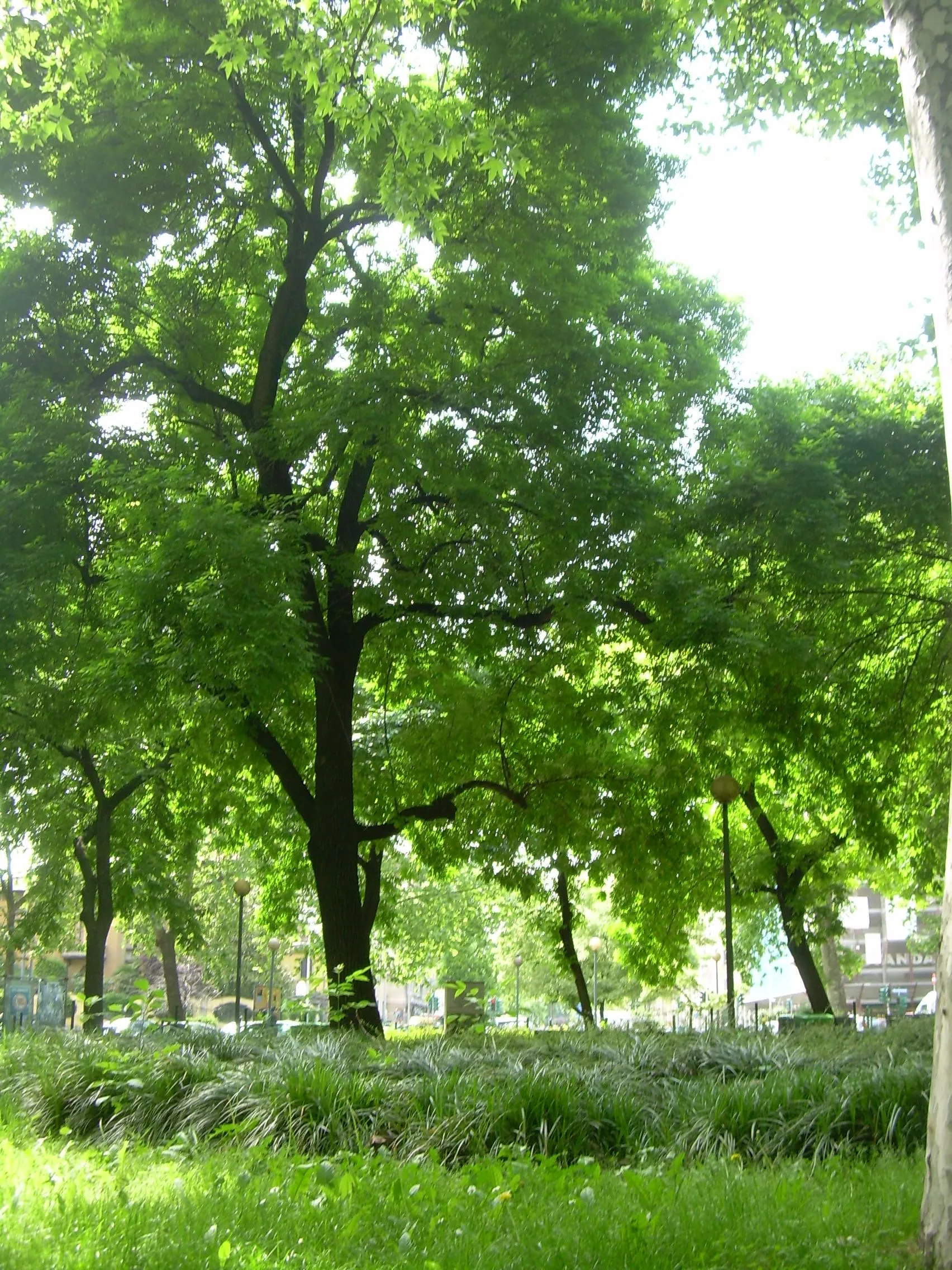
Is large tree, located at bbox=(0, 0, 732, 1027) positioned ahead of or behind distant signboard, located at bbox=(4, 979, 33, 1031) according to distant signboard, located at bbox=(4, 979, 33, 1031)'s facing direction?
ahead

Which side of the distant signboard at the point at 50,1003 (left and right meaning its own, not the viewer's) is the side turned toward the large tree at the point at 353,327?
front

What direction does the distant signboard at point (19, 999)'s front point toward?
toward the camera

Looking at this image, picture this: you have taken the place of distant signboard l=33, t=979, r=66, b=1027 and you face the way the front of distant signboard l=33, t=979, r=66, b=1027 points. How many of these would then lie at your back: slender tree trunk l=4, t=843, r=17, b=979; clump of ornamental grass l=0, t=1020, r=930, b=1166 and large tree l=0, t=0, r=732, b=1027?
1

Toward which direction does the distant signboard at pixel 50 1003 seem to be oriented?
toward the camera

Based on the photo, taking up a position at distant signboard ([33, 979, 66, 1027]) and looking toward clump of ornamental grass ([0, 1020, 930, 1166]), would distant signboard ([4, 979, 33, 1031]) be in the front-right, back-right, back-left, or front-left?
front-right

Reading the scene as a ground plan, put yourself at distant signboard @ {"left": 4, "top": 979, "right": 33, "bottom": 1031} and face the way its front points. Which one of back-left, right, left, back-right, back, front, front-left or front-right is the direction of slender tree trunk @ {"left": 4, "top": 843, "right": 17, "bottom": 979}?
back

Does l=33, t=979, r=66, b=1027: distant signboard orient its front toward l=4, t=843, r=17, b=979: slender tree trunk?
no

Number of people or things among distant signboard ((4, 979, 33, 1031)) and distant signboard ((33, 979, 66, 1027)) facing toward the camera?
2

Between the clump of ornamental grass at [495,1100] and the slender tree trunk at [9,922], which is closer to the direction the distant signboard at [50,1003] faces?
the clump of ornamental grass

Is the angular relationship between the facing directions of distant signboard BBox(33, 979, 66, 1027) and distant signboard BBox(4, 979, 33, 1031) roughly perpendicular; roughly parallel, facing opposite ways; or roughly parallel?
roughly parallel

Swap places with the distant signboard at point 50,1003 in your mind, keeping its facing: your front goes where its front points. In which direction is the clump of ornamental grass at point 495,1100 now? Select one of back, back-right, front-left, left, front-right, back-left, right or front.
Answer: front

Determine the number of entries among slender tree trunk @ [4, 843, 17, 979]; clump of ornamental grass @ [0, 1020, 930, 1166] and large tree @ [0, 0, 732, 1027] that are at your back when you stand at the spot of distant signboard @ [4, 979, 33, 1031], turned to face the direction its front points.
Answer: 1

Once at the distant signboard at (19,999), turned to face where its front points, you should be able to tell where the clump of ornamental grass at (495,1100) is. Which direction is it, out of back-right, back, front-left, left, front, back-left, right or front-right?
front
